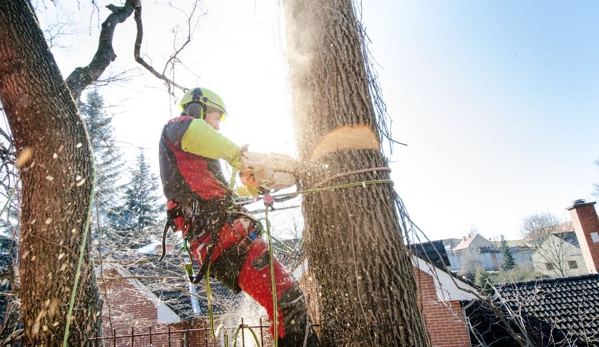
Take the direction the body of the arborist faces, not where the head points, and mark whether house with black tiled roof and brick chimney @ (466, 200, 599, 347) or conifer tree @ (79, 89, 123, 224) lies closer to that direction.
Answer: the house with black tiled roof and brick chimney

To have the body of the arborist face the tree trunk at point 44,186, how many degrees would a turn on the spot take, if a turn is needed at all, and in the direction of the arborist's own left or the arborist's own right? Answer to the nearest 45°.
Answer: approximately 135° to the arborist's own left

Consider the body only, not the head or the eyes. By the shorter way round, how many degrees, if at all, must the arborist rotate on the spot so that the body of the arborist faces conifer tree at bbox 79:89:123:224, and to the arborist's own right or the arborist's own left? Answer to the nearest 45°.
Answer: approximately 135° to the arborist's own left

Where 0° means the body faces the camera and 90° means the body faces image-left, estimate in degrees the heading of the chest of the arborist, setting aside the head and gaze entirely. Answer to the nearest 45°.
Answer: approximately 270°

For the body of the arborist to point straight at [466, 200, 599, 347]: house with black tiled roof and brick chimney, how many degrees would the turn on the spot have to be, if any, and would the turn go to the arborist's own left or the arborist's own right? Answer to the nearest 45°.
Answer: approximately 45° to the arborist's own left

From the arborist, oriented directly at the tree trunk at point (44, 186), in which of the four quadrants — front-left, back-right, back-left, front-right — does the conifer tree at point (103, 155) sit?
front-right
